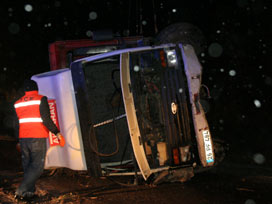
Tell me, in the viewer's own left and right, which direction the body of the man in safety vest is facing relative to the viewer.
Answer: facing away from the viewer and to the right of the viewer
